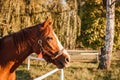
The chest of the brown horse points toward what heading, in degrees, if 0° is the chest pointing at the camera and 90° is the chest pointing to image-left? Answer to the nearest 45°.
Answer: approximately 270°
